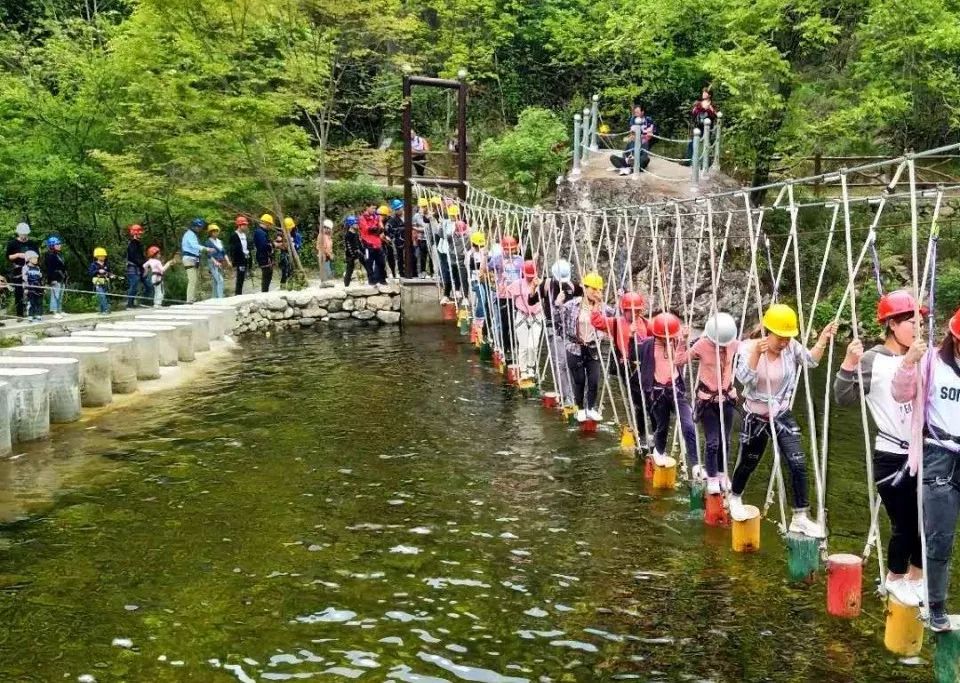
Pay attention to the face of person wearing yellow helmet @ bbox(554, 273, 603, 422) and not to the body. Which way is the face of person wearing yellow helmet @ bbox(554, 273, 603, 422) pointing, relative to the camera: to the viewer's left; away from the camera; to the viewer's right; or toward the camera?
toward the camera

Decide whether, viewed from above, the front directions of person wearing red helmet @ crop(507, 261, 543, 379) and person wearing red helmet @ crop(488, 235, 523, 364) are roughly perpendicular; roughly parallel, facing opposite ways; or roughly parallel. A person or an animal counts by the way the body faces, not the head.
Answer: roughly parallel

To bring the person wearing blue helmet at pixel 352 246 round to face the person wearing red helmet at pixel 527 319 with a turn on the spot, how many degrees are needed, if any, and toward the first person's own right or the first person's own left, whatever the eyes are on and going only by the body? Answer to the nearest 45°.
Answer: approximately 45° to the first person's own right

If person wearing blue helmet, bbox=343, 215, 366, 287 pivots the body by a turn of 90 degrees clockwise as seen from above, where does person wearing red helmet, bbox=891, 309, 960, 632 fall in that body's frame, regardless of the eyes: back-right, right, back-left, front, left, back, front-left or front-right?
front-left

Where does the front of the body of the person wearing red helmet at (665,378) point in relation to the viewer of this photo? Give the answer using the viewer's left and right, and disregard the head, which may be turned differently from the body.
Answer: facing the viewer

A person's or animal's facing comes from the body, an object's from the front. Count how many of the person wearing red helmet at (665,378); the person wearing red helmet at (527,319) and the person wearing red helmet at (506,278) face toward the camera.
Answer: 3

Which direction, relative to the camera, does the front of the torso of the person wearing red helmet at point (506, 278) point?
toward the camera

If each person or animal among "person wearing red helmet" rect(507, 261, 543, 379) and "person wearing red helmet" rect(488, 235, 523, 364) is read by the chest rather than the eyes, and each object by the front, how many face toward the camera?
2

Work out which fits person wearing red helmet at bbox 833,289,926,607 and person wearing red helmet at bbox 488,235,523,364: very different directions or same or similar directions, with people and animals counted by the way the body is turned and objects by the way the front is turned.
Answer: same or similar directions
